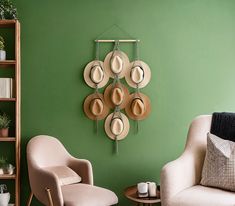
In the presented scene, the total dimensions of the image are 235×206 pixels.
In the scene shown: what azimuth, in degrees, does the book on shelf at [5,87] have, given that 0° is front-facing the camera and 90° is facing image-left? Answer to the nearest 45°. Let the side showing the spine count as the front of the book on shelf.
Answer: approximately 0°

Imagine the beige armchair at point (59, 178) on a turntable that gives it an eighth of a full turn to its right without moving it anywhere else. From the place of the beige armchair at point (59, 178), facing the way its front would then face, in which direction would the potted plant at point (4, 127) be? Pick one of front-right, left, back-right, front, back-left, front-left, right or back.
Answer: back-right

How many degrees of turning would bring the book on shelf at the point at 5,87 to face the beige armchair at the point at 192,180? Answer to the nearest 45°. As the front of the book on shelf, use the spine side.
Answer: approximately 45° to its left

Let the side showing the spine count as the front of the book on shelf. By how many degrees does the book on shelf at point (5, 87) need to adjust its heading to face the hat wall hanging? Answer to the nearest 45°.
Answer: approximately 90° to its left

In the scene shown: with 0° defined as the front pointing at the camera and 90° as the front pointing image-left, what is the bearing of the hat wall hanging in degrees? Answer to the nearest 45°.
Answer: approximately 0°

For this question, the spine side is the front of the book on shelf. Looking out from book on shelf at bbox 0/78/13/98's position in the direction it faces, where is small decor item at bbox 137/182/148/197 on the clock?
The small decor item is roughly at 10 o'clock from the book on shelf.

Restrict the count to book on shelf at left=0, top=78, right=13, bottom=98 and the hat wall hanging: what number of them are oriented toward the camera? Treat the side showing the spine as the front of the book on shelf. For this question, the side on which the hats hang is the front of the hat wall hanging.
2

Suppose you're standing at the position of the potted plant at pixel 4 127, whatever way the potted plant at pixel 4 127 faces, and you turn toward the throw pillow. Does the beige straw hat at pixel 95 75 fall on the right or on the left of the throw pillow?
left
